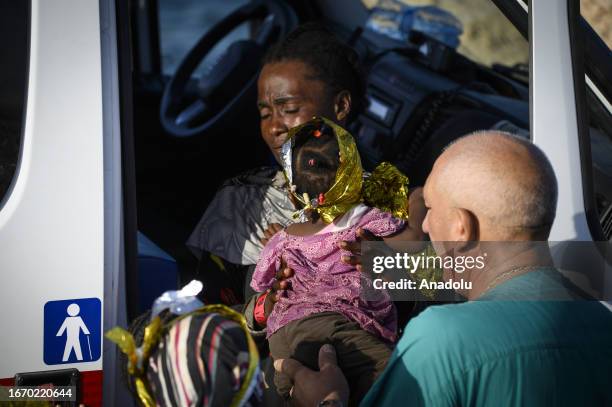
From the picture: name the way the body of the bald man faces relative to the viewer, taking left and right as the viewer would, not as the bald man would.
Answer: facing away from the viewer and to the left of the viewer

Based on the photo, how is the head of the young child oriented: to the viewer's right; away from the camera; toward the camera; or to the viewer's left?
away from the camera

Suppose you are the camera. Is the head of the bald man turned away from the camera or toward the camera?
away from the camera

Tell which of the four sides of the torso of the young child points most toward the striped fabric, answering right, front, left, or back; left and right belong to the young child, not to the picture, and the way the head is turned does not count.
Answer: back

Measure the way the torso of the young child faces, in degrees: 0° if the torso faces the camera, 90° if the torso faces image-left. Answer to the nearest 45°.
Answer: approximately 180°
